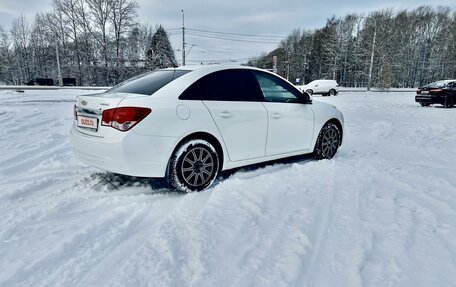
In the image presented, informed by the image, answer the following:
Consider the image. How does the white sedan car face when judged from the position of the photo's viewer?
facing away from the viewer and to the right of the viewer

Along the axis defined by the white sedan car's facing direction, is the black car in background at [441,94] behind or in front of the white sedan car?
in front

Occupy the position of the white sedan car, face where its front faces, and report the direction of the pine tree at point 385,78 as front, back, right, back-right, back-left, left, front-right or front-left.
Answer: front

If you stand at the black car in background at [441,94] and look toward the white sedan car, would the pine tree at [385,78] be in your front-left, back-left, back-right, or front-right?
back-right
